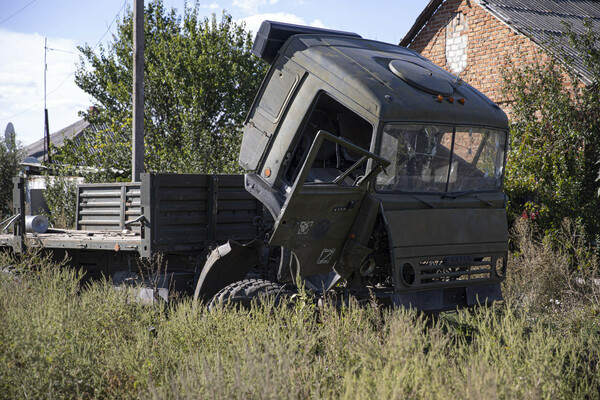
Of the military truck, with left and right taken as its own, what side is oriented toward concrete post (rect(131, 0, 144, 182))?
back

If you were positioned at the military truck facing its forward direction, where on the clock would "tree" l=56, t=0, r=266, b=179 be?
The tree is roughly at 7 o'clock from the military truck.

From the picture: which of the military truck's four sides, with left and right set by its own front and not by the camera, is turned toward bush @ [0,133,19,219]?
back

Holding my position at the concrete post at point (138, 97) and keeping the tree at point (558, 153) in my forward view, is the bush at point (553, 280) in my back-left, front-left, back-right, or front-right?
front-right

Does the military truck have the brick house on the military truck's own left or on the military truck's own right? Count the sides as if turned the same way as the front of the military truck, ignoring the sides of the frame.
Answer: on the military truck's own left

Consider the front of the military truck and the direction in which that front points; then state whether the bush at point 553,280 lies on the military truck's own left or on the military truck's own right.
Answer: on the military truck's own left

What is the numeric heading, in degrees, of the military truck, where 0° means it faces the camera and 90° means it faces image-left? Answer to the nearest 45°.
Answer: approximately 315°

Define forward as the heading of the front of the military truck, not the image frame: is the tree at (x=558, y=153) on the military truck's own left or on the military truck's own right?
on the military truck's own left

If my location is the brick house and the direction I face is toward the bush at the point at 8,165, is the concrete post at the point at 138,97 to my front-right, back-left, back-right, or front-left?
front-left
